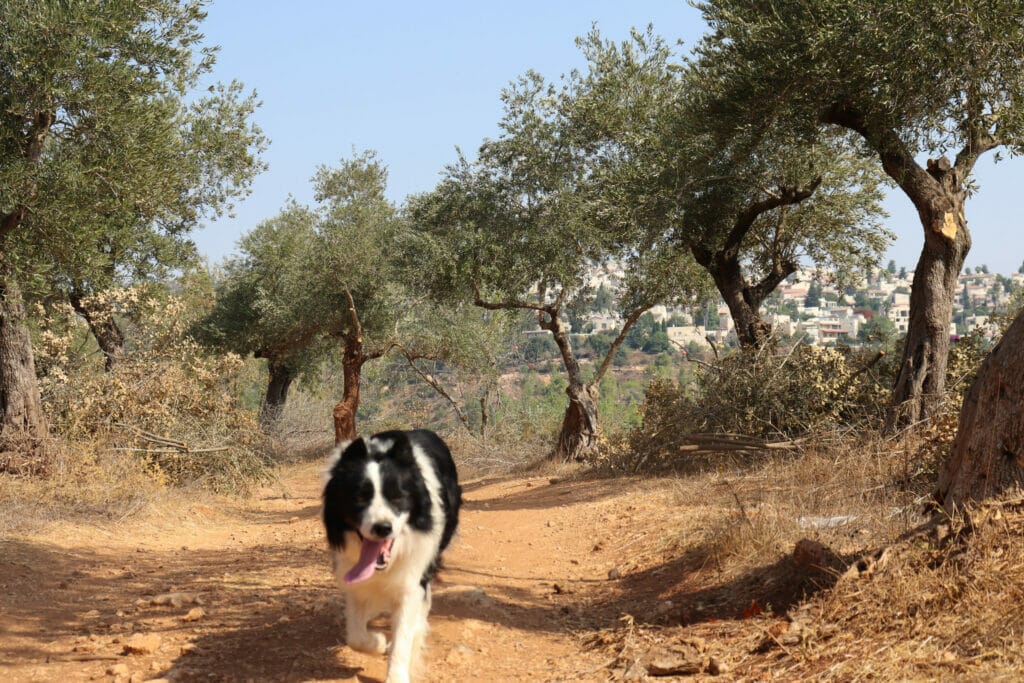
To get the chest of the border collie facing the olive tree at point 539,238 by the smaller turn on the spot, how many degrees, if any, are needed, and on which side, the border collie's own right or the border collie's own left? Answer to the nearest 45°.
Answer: approximately 180°

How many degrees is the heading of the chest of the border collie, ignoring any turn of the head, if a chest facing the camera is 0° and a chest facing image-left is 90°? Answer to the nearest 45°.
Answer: approximately 0°

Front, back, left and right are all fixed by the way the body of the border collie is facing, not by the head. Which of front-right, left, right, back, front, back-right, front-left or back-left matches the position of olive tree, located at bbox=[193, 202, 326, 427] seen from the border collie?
back

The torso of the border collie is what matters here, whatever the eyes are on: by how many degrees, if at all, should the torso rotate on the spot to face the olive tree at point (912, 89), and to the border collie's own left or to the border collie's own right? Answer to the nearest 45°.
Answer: approximately 135° to the border collie's own left

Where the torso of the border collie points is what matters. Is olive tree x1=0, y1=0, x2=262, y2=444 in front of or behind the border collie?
behind

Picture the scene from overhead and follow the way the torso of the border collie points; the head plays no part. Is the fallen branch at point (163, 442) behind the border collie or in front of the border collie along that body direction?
behind

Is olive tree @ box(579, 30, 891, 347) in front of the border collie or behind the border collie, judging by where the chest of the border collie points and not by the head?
behind

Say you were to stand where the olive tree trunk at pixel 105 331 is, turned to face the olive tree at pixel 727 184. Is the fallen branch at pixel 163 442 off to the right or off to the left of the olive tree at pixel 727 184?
right

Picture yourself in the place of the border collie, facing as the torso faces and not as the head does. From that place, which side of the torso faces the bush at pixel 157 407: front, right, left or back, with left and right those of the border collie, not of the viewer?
back

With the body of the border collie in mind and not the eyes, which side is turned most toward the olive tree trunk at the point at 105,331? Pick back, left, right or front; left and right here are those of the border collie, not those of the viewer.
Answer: back
